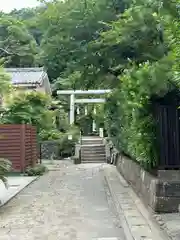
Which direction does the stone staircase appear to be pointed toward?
toward the camera

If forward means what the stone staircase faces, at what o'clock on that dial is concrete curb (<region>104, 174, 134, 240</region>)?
The concrete curb is roughly at 12 o'clock from the stone staircase.

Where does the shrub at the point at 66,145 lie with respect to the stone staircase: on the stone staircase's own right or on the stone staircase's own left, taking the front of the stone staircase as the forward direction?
on the stone staircase's own right

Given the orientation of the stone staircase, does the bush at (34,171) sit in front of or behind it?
in front

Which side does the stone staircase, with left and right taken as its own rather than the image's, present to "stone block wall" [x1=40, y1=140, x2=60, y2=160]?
right

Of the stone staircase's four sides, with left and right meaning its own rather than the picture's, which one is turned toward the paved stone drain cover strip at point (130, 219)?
front

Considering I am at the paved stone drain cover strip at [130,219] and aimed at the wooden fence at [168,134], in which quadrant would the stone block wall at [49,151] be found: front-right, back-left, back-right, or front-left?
front-left

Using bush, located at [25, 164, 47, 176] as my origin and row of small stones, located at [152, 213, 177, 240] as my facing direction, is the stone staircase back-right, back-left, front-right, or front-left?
back-left

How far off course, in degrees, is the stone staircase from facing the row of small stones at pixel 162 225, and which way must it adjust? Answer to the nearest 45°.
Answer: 0° — it already faces it
